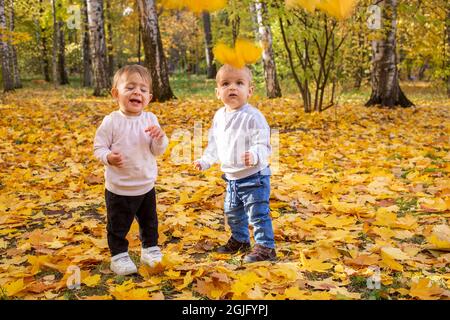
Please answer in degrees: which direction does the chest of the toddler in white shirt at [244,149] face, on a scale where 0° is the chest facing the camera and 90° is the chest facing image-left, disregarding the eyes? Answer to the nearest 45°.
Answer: approximately 45°

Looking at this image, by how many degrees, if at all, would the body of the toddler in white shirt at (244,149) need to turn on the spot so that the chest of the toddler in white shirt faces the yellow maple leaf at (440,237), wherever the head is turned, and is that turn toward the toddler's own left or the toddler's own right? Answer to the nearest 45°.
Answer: approximately 135° to the toddler's own left

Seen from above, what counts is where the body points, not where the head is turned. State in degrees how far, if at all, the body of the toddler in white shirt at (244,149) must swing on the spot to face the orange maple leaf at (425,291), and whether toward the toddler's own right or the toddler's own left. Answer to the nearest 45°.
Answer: approximately 90° to the toddler's own left

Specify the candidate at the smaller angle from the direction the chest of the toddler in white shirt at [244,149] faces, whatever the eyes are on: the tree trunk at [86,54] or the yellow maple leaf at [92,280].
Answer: the yellow maple leaf

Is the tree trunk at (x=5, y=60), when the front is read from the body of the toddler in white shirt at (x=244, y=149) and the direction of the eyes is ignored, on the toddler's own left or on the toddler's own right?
on the toddler's own right

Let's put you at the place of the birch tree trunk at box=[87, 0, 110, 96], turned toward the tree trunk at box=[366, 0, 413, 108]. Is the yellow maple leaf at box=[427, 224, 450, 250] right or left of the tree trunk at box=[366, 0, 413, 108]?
right

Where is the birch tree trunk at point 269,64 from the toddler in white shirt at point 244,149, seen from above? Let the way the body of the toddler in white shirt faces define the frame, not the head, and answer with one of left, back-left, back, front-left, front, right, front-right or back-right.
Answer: back-right

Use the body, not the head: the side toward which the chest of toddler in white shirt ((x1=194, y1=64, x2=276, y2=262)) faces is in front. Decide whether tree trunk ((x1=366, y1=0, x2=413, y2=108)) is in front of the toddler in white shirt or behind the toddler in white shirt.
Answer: behind

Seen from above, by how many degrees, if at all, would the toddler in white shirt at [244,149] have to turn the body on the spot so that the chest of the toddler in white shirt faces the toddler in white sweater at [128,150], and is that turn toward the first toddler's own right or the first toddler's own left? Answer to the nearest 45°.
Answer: approximately 45° to the first toddler's own right
